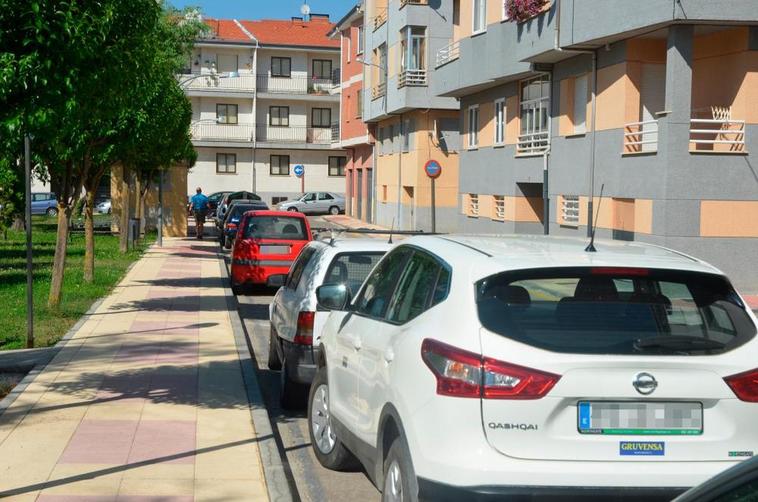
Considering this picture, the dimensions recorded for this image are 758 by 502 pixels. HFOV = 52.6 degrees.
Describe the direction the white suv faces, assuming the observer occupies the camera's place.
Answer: facing away from the viewer and to the left of the viewer

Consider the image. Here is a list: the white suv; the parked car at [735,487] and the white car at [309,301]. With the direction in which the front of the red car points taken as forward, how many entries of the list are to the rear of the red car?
3

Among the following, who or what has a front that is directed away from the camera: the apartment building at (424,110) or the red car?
the red car

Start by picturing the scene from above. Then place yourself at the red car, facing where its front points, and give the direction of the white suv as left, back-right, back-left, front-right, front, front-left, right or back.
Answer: back

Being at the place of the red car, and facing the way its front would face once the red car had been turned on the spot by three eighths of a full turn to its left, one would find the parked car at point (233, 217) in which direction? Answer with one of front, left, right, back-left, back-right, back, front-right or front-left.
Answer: back-right

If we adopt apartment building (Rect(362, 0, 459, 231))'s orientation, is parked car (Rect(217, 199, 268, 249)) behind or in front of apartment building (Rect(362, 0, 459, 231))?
in front

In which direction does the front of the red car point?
away from the camera

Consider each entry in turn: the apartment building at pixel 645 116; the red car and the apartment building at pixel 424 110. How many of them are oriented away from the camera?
1

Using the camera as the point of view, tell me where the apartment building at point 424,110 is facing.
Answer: facing the viewer and to the left of the viewer

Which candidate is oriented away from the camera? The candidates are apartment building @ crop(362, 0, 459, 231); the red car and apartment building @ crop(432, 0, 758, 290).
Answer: the red car

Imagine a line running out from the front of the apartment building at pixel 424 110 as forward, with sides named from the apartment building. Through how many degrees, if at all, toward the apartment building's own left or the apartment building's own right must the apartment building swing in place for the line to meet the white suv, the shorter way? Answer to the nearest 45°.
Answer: approximately 45° to the apartment building's own left

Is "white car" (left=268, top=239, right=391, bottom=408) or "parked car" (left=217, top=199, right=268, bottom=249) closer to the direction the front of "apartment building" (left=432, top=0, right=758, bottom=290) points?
the white car

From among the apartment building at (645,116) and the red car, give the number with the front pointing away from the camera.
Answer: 1

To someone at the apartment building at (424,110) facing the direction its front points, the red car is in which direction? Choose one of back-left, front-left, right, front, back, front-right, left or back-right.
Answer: front-left
